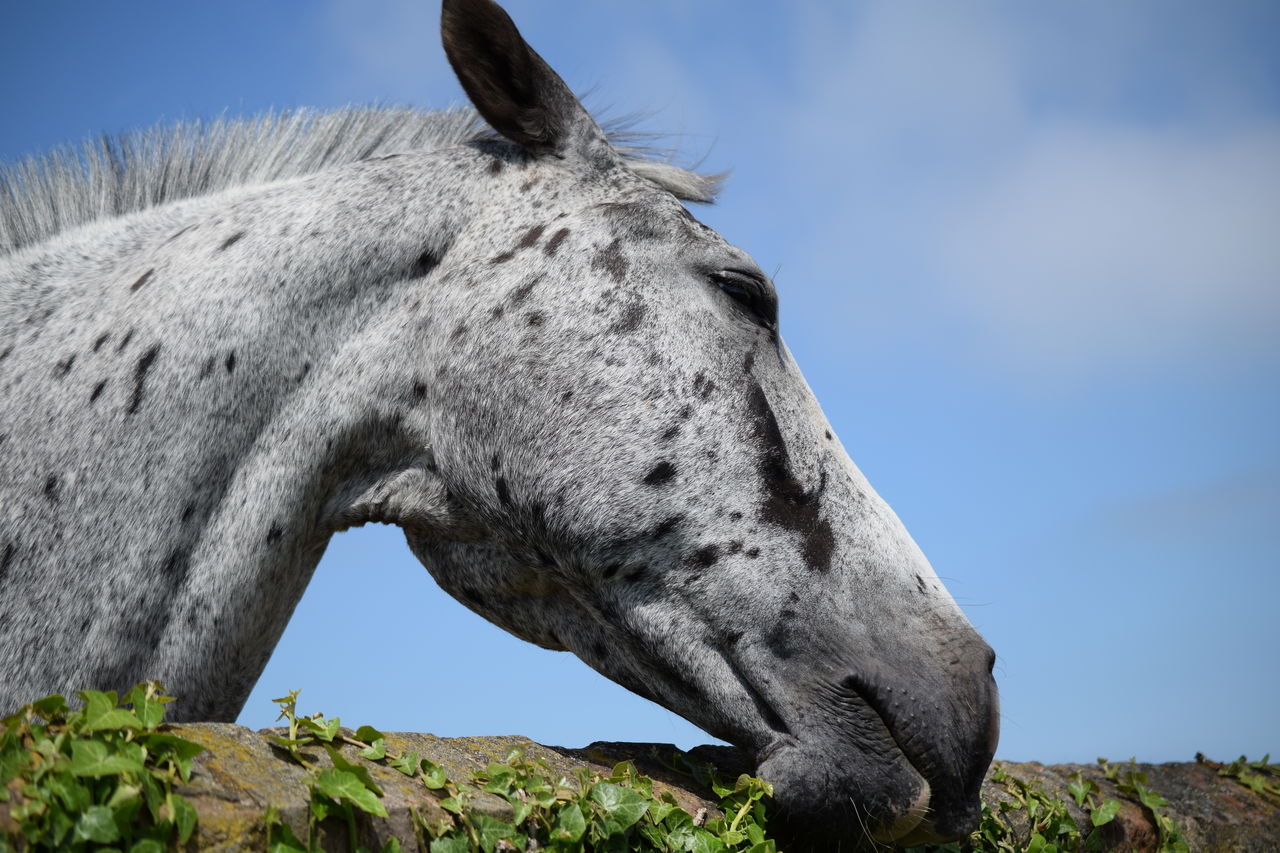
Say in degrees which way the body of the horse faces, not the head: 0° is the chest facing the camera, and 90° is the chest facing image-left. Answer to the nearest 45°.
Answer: approximately 270°
